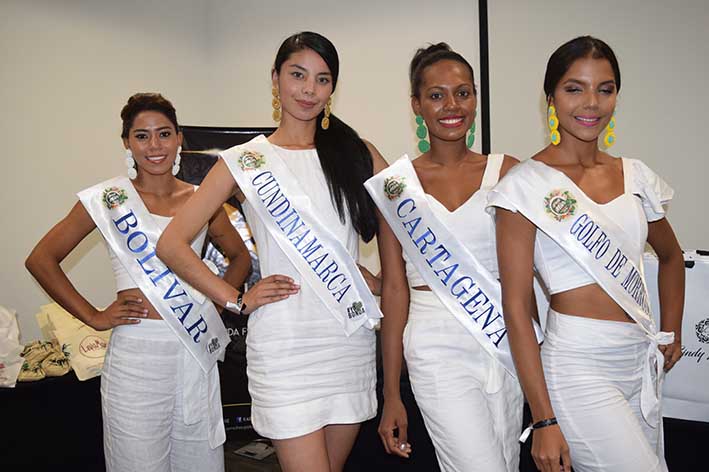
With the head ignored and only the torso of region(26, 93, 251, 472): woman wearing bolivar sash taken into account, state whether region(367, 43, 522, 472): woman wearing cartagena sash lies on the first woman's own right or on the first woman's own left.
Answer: on the first woman's own left

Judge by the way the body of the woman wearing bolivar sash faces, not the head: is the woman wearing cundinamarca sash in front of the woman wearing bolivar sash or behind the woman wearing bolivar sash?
in front

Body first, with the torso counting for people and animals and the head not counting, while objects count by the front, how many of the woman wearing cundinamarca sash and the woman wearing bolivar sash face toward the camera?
2

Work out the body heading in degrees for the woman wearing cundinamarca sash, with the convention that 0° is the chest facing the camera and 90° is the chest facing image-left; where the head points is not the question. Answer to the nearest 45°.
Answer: approximately 0°

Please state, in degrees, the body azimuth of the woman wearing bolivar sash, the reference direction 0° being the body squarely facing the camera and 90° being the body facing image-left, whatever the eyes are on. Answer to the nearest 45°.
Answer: approximately 0°

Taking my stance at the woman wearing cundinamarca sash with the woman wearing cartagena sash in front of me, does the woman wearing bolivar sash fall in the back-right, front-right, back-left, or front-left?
back-left
